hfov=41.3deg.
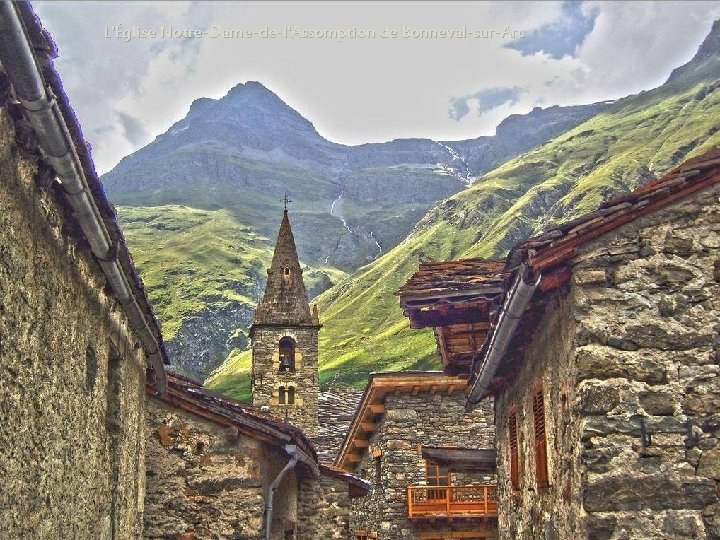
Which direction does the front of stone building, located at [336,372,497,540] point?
toward the camera

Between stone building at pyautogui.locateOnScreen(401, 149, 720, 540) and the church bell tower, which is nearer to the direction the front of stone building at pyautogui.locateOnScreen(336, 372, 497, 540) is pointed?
the stone building

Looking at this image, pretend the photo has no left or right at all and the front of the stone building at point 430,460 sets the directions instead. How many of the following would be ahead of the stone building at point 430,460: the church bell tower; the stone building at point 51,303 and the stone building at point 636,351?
2

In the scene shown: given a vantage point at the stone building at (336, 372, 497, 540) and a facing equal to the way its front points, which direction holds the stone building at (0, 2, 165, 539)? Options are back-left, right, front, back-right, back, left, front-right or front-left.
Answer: front

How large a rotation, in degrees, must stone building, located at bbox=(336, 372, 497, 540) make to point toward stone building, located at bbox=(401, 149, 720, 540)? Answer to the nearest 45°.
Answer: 0° — it already faces it

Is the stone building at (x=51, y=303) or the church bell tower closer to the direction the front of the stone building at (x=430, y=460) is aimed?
the stone building

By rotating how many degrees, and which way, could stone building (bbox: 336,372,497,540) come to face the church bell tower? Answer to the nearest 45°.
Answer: approximately 180°

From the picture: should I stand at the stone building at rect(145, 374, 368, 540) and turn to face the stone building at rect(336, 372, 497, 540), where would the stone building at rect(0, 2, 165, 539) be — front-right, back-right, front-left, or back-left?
back-right
